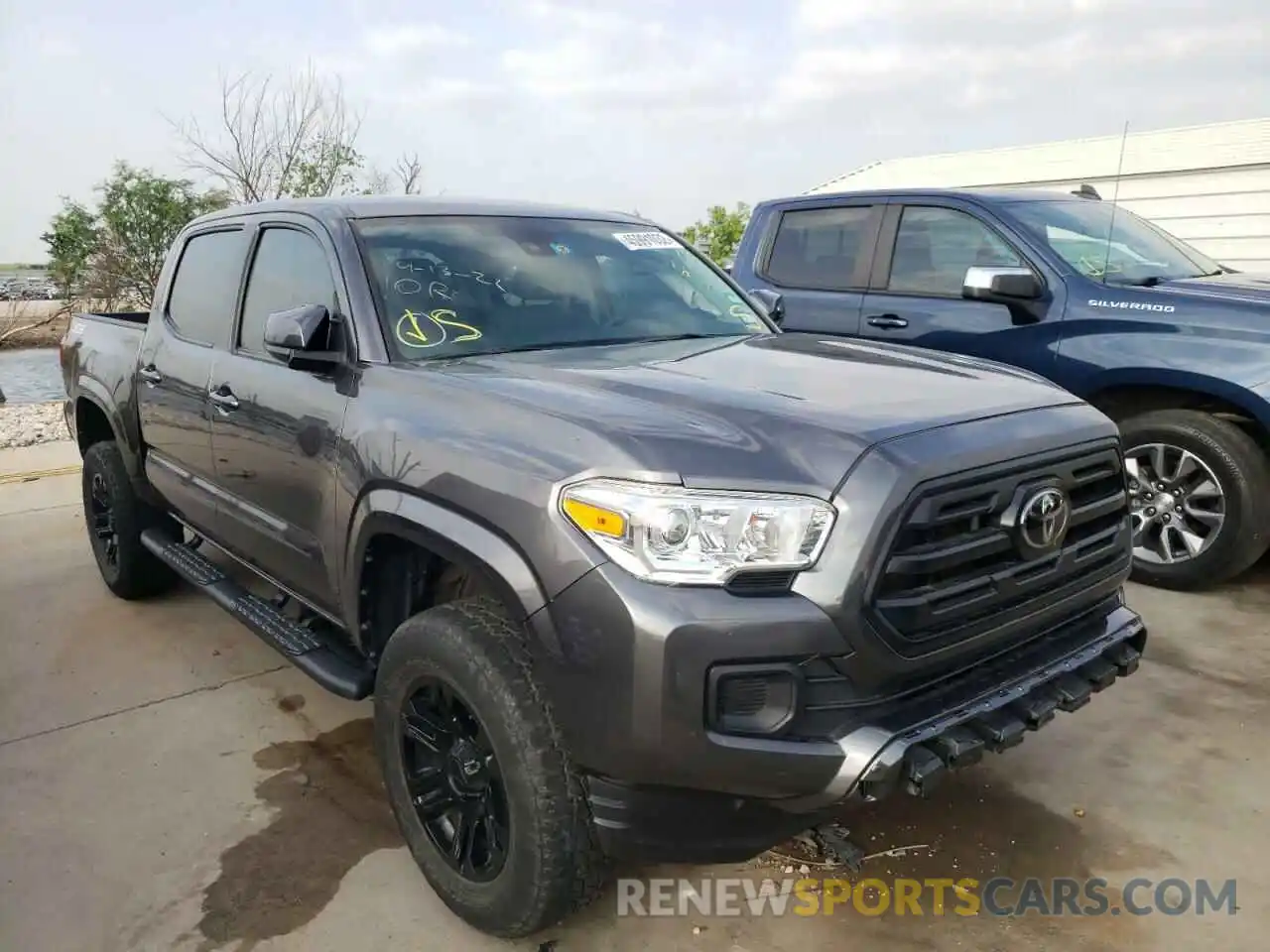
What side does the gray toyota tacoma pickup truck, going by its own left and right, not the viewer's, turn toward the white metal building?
left

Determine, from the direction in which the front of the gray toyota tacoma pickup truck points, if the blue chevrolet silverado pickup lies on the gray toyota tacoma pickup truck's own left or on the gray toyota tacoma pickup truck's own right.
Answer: on the gray toyota tacoma pickup truck's own left

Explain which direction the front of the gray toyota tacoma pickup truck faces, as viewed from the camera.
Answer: facing the viewer and to the right of the viewer

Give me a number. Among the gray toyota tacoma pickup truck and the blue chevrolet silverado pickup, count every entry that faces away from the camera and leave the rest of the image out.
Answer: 0

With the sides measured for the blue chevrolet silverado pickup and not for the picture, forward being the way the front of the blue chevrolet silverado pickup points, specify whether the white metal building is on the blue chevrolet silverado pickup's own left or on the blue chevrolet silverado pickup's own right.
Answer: on the blue chevrolet silverado pickup's own left
